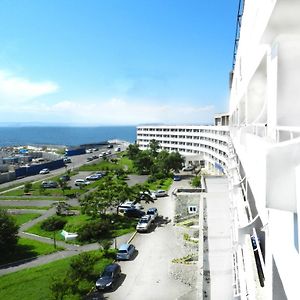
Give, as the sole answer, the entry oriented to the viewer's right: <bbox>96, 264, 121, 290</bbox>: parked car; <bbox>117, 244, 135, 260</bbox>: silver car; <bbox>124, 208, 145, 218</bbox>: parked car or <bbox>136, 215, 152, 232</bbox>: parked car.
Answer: <bbox>124, 208, 145, 218</bbox>: parked car

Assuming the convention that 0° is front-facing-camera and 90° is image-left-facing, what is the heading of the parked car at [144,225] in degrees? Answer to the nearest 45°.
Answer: approximately 45°

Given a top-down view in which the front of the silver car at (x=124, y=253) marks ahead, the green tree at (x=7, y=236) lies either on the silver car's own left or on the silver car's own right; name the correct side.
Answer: on the silver car's own right

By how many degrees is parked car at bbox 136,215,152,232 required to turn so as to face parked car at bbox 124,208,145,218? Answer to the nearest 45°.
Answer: approximately 135° to its right
